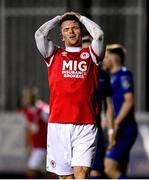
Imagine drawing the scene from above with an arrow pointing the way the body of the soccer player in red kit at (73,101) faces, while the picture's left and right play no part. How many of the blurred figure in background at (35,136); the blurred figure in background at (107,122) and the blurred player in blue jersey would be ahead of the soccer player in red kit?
0

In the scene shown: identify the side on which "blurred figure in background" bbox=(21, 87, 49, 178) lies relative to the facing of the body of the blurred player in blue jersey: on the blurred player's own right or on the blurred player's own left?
on the blurred player's own right

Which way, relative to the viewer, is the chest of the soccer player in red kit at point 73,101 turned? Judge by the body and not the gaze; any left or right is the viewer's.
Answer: facing the viewer

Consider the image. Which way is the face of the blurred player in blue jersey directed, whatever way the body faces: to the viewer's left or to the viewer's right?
to the viewer's left

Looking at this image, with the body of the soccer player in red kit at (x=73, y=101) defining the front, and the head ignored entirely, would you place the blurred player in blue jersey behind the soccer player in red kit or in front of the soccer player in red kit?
behind

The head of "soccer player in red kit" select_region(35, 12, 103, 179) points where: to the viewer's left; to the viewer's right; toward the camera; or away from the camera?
toward the camera

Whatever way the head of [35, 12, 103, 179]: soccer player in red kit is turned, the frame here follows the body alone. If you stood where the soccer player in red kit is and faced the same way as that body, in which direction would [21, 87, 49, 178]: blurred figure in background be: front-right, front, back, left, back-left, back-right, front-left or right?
back

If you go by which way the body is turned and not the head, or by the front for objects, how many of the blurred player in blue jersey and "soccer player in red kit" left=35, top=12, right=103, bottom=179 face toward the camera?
1

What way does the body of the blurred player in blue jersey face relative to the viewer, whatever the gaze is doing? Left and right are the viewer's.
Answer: facing to the left of the viewer

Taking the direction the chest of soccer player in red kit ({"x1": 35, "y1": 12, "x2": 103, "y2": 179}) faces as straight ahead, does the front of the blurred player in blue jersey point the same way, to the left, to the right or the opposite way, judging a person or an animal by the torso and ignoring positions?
to the right

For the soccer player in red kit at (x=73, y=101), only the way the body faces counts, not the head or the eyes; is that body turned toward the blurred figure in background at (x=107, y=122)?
no
